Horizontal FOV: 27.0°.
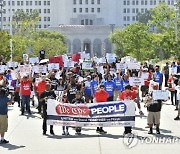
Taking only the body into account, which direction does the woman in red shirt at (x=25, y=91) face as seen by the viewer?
toward the camera
